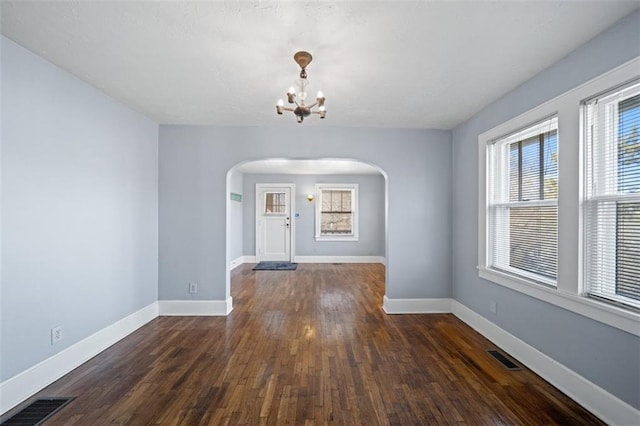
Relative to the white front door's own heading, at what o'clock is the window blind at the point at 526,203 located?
The window blind is roughly at 11 o'clock from the white front door.

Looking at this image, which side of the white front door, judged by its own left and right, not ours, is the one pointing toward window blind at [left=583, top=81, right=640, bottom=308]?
front

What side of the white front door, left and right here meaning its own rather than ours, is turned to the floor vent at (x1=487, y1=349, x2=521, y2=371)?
front

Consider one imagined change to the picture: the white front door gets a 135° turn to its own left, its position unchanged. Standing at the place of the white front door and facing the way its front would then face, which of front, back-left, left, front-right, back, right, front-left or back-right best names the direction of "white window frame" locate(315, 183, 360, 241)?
front-right

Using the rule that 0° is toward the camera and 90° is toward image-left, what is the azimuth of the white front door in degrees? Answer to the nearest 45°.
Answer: approximately 0°
